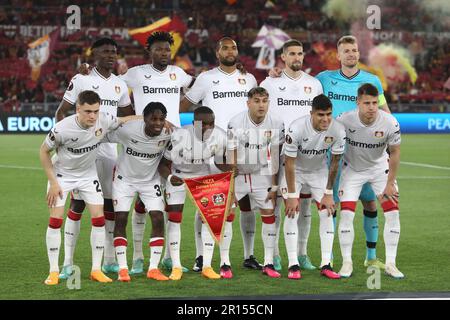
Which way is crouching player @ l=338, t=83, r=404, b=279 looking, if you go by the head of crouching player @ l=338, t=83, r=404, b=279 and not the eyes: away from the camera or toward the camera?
toward the camera

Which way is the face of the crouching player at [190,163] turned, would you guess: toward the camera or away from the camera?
toward the camera

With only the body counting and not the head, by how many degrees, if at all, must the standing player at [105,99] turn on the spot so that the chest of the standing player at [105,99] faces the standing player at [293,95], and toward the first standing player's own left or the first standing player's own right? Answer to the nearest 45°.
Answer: approximately 45° to the first standing player's own left

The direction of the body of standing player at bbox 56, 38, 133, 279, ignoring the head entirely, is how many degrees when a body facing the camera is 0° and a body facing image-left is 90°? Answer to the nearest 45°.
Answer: approximately 315°

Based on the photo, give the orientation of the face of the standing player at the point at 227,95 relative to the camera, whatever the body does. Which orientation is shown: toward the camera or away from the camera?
toward the camera

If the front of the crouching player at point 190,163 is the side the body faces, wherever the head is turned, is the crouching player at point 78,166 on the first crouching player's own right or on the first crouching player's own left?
on the first crouching player's own right

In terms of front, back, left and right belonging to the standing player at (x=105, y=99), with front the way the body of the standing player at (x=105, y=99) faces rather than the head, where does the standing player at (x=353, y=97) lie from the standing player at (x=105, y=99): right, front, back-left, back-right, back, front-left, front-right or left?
front-left

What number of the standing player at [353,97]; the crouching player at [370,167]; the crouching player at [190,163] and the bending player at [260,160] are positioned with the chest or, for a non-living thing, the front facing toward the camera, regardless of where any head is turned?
4

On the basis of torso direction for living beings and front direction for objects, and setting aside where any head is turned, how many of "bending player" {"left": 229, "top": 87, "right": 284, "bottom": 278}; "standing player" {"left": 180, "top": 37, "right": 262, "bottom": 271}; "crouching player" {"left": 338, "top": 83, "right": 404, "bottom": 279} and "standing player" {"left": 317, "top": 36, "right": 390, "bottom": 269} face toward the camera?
4

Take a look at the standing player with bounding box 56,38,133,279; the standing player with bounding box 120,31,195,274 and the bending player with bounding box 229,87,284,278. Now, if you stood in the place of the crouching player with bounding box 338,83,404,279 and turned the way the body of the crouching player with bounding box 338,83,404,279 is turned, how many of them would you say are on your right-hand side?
3

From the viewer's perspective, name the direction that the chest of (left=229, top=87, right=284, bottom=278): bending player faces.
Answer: toward the camera

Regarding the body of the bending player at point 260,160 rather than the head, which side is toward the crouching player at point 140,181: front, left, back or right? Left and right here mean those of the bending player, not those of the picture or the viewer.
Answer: right

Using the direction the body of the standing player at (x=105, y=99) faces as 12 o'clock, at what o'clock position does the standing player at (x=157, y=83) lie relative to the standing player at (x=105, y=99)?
the standing player at (x=157, y=83) is roughly at 10 o'clock from the standing player at (x=105, y=99).

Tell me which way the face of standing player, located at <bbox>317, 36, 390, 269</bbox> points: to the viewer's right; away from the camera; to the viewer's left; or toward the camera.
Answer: toward the camera

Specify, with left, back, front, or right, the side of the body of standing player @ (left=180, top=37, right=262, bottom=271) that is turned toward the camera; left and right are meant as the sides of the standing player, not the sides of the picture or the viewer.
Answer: front
